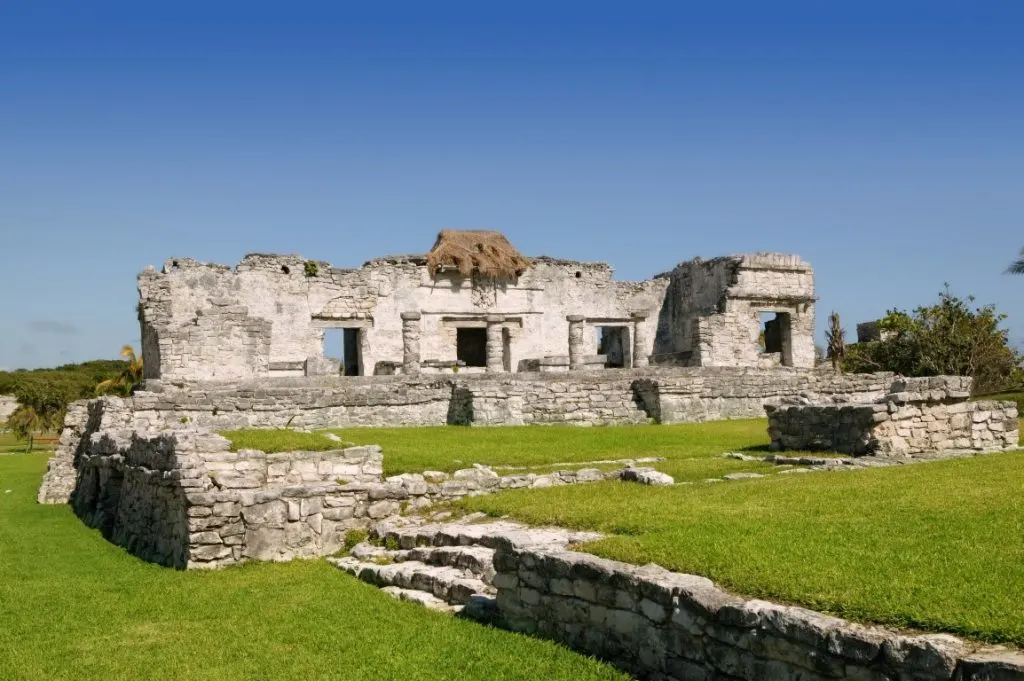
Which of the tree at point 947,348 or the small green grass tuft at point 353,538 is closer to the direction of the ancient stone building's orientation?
the small green grass tuft

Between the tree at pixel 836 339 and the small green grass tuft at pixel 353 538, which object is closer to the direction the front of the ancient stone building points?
the small green grass tuft

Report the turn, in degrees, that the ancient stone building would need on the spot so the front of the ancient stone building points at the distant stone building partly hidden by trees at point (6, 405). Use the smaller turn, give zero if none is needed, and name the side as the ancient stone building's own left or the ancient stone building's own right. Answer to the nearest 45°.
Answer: approximately 135° to the ancient stone building's own right

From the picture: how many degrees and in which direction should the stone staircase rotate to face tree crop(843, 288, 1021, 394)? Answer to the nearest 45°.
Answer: approximately 180°

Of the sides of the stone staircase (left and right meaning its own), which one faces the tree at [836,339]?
back

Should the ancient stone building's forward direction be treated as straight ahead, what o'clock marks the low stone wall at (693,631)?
The low stone wall is roughly at 12 o'clock from the ancient stone building.

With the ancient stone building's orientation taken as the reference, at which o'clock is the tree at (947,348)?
The tree is roughly at 9 o'clock from the ancient stone building.

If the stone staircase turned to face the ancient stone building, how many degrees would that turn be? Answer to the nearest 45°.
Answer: approximately 135° to its right

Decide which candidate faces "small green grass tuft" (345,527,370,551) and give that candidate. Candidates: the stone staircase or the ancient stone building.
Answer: the ancient stone building

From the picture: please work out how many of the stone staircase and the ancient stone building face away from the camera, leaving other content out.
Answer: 0

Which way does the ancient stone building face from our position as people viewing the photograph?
facing the viewer

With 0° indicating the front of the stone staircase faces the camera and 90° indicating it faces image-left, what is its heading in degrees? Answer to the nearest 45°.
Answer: approximately 45°

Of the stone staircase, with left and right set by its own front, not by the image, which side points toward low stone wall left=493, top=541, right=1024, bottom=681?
left

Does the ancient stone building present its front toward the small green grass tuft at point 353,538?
yes

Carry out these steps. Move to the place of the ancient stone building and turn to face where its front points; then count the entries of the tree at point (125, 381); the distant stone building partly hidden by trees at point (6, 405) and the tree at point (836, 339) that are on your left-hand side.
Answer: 1

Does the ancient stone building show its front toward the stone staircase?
yes

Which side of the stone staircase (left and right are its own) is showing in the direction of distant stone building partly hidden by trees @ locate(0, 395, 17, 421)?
right

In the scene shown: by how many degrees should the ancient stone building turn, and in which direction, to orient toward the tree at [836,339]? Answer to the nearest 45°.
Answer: approximately 90° to its left

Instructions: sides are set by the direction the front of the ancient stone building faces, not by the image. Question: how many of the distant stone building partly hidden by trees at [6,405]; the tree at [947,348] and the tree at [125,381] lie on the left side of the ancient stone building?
1
